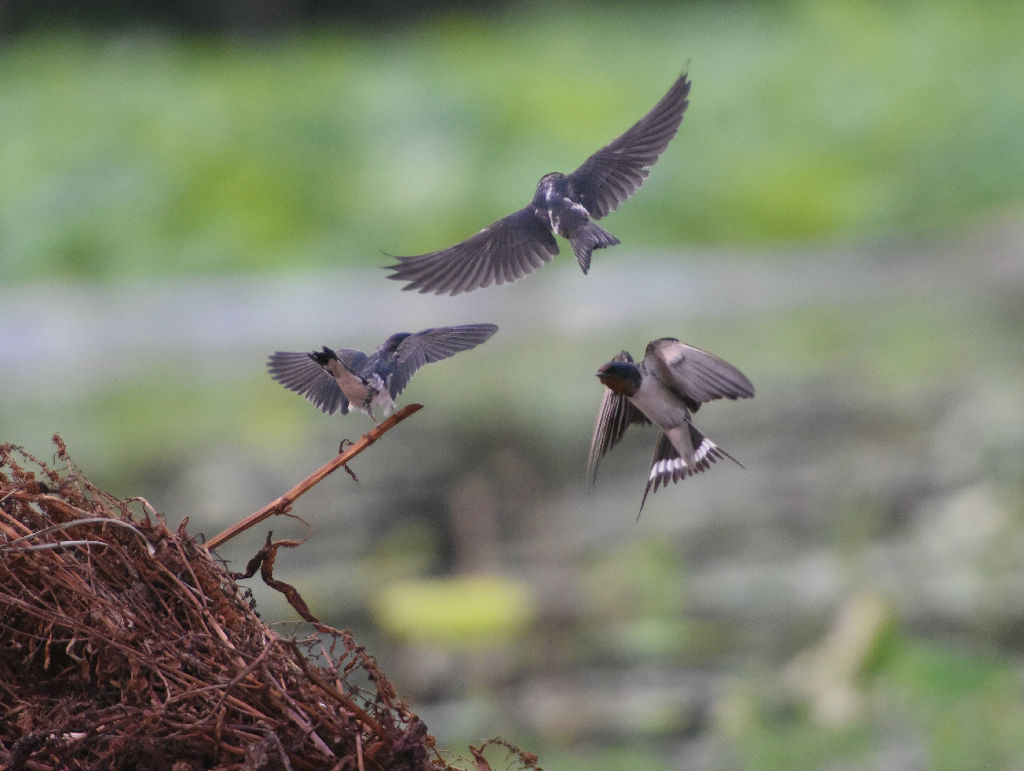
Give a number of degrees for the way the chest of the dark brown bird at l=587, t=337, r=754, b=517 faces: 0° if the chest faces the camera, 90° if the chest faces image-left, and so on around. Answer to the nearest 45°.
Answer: approximately 45°
